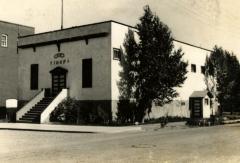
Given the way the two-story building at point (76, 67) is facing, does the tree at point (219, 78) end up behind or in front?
behind

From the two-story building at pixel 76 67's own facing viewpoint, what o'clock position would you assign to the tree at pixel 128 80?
The tree is roughly at 10 o'clock from the two-story building.

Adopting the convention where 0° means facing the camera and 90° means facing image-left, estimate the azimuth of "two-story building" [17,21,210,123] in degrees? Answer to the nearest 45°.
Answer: approximately 45°

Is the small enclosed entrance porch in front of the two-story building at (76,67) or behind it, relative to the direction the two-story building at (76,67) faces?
behind
